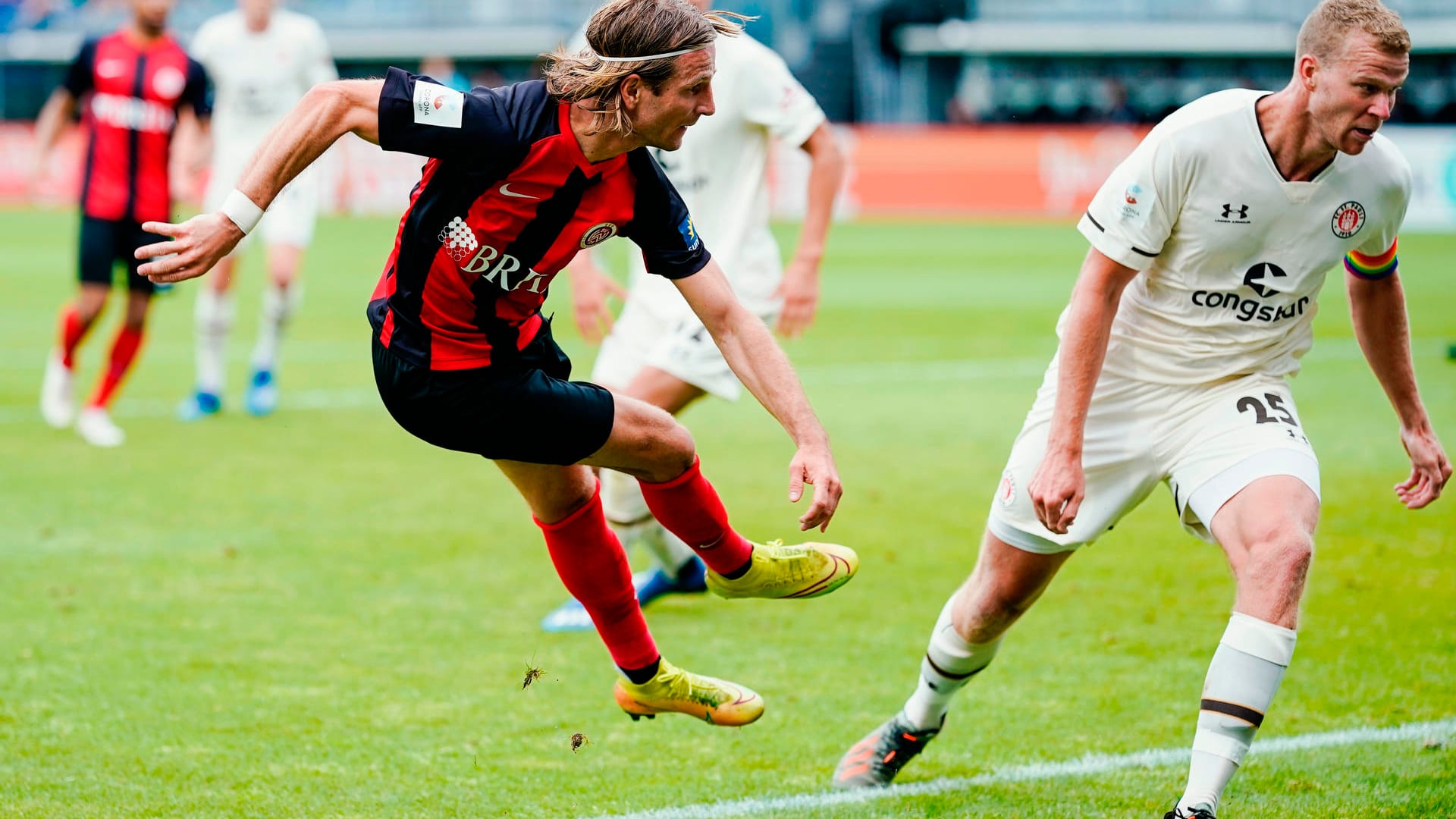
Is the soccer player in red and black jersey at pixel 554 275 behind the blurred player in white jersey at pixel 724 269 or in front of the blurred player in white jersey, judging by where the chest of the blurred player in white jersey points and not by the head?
in front

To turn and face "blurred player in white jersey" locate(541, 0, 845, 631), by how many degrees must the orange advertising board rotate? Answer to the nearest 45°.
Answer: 0° — it already faces them

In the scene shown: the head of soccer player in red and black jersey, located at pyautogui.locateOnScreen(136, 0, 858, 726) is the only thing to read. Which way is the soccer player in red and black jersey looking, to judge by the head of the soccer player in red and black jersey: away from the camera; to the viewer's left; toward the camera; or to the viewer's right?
to the viewer's right

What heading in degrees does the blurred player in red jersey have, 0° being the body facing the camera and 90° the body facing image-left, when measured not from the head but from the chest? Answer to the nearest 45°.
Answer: approximately 0°

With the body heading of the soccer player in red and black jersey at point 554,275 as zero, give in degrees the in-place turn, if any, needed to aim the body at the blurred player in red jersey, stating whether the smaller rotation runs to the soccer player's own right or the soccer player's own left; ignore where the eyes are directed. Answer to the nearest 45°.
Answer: approximately 135° to the soccer player's own left

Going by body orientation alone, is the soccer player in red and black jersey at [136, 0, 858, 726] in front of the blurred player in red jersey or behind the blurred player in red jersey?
in front
